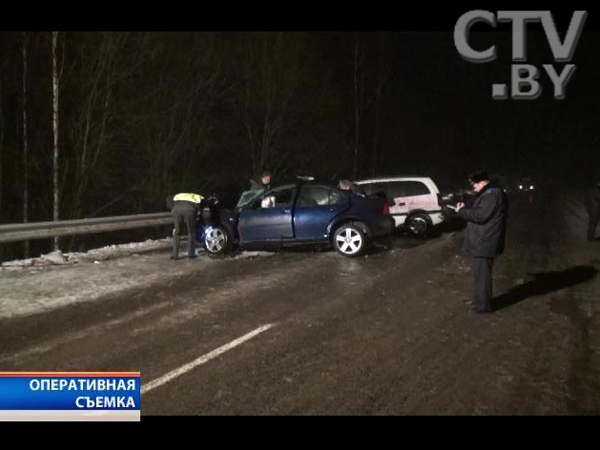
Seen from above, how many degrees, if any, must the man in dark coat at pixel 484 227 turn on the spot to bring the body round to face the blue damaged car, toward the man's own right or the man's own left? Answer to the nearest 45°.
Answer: approximately 45° to the man's own right

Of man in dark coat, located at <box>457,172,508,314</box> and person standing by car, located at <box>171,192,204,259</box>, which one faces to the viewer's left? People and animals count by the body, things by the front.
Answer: the man in dark coat

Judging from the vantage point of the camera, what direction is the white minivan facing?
facing to the left of the viewer

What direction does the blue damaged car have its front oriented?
to the viewer's left

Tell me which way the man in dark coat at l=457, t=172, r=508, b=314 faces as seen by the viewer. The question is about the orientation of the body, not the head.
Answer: to the viewer's left

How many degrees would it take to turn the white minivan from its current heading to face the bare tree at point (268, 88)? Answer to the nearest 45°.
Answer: approximately 45° to its right

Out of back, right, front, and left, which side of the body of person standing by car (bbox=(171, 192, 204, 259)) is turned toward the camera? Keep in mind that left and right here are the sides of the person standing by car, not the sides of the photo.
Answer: back
